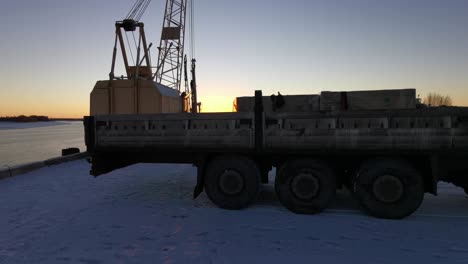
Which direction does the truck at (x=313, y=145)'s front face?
to the viewer's right
